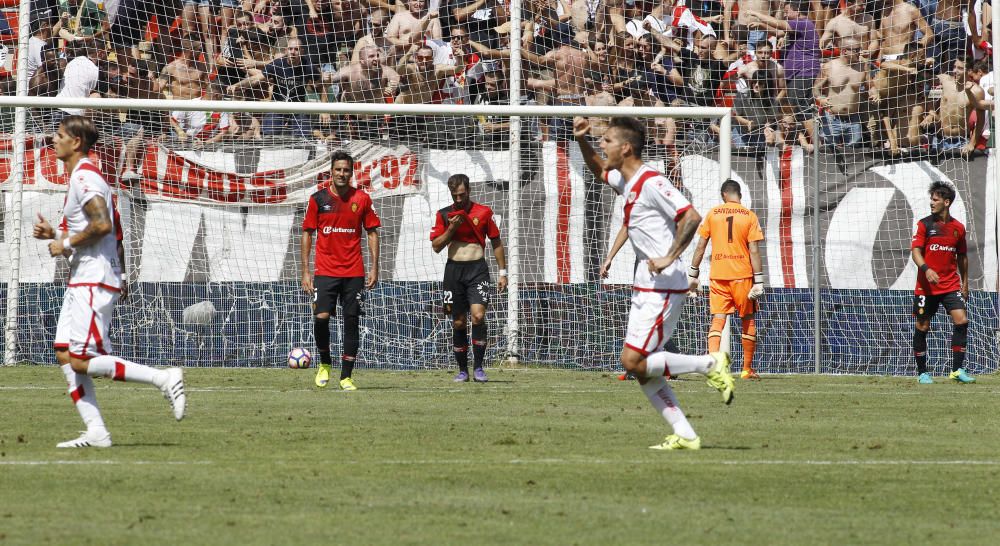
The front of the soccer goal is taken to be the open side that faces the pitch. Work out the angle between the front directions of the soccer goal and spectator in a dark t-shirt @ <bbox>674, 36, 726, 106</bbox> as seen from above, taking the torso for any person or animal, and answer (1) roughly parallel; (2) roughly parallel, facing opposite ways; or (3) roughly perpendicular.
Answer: roughly parallel

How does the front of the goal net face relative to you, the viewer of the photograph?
facing the viewer

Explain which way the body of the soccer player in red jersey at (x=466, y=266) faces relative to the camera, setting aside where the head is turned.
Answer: toward the camera

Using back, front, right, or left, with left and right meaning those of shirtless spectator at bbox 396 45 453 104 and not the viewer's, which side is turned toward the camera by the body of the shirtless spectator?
front

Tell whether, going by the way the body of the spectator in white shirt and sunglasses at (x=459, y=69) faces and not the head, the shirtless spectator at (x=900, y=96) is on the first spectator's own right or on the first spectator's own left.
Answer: on the first spectator's own left

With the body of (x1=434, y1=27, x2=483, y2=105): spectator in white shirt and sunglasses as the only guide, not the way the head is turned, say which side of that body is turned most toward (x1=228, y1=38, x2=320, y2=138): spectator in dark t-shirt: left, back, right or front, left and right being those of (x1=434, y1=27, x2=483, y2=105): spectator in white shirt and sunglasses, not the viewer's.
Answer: right

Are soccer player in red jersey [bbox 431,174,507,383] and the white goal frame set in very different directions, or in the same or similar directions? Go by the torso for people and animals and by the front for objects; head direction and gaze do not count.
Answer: same or similar directions

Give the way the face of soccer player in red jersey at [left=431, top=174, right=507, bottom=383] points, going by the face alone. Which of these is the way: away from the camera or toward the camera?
toward the camera

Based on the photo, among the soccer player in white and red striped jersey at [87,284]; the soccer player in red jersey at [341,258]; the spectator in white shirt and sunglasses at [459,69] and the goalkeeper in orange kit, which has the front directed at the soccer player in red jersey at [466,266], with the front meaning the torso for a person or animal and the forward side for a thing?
the spectator in white shirt and sunglasses

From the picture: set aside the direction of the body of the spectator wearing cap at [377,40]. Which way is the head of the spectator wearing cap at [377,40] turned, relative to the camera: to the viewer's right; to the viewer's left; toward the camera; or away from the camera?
toward the camera

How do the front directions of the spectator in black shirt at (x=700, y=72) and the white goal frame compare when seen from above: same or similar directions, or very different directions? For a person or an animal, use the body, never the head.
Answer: same or similar directions

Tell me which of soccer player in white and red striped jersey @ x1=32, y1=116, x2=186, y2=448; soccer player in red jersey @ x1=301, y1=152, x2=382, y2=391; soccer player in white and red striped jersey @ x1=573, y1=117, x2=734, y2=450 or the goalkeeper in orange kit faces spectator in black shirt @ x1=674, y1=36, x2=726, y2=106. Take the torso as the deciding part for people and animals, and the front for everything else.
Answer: the goalkeeper in orange kit

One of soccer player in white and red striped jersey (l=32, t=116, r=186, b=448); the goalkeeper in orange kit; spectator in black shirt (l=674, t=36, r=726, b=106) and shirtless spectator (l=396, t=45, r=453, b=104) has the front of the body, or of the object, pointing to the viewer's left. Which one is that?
the soccer player in white and red striped jersey

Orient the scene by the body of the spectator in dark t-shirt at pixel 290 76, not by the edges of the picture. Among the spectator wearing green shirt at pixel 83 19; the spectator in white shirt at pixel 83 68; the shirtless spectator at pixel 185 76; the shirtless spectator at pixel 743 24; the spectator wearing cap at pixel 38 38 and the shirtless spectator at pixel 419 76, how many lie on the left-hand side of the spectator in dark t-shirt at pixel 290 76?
2

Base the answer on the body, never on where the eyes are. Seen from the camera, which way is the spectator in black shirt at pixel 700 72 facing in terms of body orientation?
toward the camera
